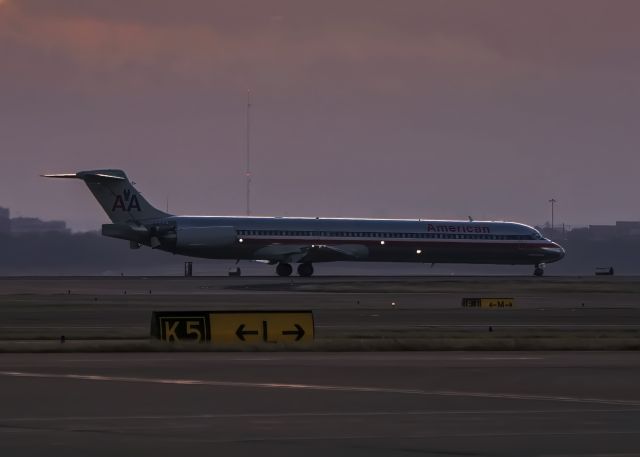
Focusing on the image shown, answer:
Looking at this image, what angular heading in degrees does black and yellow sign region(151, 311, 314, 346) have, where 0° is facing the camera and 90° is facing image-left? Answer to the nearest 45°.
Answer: approximately 0°
